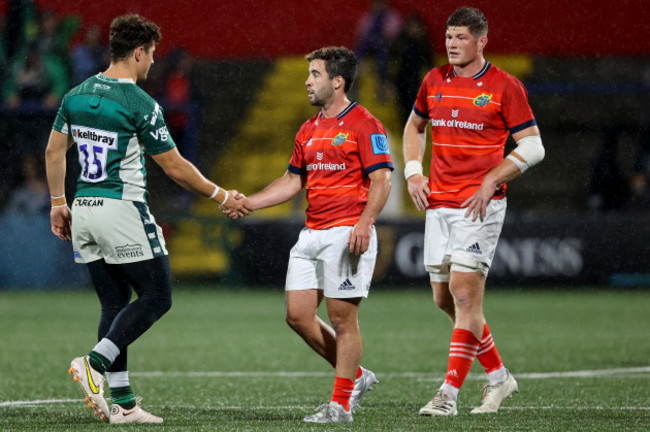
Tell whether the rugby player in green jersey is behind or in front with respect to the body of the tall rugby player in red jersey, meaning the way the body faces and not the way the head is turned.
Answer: in front

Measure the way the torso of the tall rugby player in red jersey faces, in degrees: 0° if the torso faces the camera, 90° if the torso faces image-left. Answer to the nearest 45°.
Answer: approximately 45°

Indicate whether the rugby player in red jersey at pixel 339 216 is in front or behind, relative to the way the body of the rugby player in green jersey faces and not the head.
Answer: in front

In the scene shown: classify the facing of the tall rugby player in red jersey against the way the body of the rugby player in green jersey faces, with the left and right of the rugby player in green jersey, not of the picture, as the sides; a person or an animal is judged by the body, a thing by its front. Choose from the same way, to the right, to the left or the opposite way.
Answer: the opposite way

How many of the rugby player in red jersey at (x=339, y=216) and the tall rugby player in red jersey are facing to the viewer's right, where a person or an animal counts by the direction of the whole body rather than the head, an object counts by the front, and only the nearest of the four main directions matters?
0

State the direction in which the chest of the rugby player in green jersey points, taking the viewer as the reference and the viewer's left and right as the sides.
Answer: facing away from the viewer and to the right of the viewer

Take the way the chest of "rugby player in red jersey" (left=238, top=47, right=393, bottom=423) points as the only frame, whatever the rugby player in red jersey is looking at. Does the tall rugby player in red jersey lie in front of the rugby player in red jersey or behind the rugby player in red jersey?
behind

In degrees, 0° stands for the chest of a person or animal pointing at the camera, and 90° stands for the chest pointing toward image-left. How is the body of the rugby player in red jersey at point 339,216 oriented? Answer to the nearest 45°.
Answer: approximately 45°

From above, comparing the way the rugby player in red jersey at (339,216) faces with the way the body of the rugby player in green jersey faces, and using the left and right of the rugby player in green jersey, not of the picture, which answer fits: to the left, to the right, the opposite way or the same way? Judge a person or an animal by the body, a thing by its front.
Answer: the opposite way

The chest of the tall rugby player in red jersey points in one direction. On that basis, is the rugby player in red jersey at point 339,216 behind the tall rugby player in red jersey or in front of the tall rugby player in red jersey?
in front

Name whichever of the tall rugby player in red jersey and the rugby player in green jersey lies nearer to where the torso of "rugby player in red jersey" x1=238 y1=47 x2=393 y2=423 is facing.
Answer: the rugby player in green jersey

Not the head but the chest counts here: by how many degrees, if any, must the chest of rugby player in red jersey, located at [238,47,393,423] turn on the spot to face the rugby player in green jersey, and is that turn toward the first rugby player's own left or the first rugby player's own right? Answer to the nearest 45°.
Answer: approximately 45° to the first rugby player's own right

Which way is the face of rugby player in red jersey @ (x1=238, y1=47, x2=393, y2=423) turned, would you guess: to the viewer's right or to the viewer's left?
to the viewer's left
